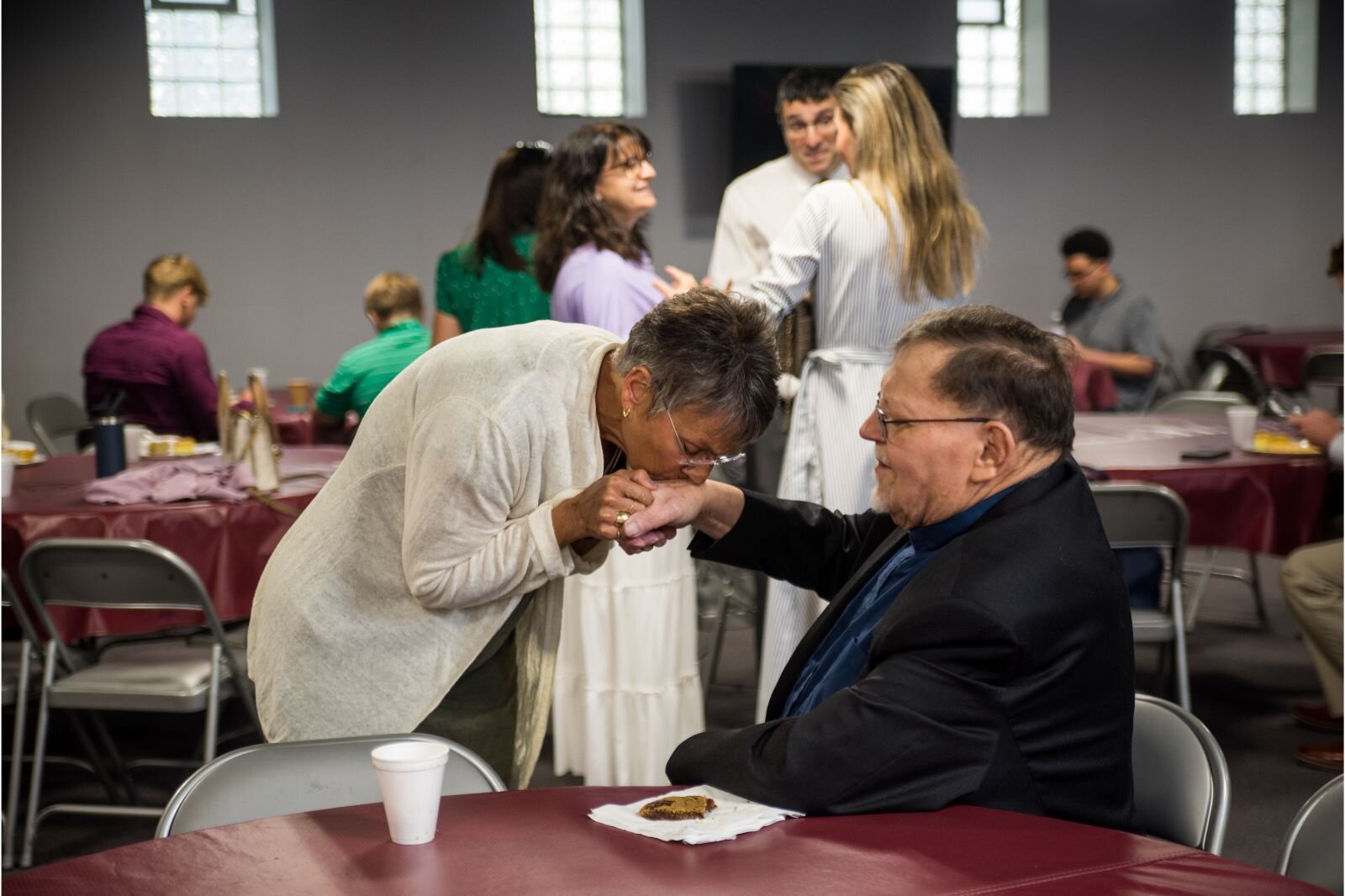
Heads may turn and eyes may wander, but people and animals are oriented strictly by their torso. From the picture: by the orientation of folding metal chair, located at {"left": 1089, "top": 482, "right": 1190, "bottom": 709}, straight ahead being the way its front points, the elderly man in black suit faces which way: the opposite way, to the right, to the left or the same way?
to the left

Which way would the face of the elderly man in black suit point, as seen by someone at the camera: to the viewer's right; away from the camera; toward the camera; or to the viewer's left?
to the viewer's left

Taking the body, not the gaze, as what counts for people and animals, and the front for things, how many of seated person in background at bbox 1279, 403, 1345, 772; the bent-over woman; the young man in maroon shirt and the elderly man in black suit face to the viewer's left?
2

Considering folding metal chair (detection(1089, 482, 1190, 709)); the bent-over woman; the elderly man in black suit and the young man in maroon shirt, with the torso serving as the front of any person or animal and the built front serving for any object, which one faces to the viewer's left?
the elderly man in black suit

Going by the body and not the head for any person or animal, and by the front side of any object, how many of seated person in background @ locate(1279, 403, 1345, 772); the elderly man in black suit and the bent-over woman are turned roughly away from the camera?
0

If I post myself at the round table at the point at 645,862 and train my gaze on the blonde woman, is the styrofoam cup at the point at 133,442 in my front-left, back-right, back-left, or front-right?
front-left

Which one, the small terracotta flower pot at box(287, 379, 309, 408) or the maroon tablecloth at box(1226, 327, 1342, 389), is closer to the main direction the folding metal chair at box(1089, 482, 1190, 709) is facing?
the maroon tablecloth

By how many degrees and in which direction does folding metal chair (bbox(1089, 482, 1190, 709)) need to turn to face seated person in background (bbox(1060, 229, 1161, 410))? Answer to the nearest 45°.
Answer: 0° — it already faces them

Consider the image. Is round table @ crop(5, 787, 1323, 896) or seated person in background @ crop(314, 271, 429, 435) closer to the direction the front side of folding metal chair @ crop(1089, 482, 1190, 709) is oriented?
the seated person in background

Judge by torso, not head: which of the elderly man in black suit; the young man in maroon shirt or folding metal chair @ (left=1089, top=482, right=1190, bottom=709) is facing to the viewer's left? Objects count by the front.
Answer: the elderly man in black suit

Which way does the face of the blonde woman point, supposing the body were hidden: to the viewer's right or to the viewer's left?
to the viewer's left

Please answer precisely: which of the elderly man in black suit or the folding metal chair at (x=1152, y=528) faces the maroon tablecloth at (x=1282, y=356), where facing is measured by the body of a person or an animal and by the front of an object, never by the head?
the folding metal chair

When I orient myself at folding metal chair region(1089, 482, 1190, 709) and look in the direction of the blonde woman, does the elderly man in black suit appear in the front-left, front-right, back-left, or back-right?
front-left

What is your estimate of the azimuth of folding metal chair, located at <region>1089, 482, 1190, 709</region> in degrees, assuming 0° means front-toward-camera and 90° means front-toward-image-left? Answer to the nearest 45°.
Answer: approximately 180°

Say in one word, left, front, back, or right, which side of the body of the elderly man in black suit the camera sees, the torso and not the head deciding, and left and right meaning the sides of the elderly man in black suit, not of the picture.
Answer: left

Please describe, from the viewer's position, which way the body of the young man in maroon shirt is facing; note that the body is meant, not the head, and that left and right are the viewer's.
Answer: facing away from the viewer and to the right of the viewer
